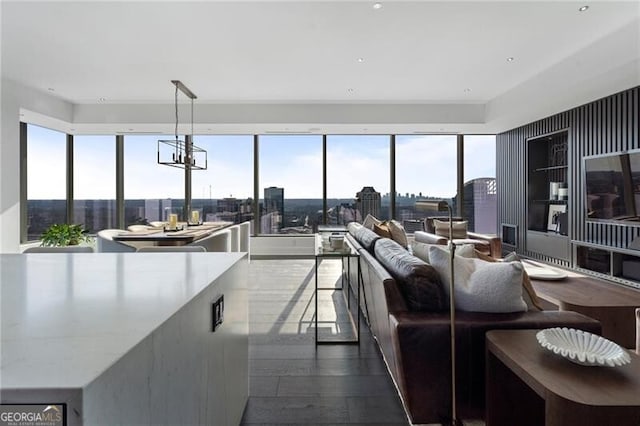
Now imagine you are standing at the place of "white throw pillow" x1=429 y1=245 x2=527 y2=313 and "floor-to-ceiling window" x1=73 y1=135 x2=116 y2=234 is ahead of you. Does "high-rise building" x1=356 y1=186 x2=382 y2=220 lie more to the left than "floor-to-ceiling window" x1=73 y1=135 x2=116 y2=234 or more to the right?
right

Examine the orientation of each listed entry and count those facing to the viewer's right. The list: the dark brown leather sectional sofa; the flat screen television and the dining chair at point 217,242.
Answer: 1

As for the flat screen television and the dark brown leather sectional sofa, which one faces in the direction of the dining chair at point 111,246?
the flat screen television

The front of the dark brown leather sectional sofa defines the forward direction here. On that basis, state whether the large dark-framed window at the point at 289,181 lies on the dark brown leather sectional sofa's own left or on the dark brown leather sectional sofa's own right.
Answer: on the dark brown leather sectional sofa's own left

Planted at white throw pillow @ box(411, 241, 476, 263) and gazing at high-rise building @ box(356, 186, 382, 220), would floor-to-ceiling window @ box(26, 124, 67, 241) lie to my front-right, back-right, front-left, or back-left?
front-left

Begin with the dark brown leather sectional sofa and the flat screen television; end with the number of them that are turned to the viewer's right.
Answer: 1

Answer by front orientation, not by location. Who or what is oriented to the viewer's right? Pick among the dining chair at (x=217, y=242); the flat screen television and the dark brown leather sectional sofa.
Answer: the dark brown leather sectional sofa

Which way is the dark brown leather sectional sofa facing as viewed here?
to the viewer's right

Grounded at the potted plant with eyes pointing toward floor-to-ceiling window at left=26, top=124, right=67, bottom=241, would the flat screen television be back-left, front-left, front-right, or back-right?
back-right

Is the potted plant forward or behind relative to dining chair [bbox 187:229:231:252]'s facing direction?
forward

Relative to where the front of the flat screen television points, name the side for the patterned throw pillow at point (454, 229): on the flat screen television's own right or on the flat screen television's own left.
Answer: on the flat screen television's own right

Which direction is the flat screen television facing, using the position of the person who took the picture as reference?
facing the viewer and to the left of the viewer
